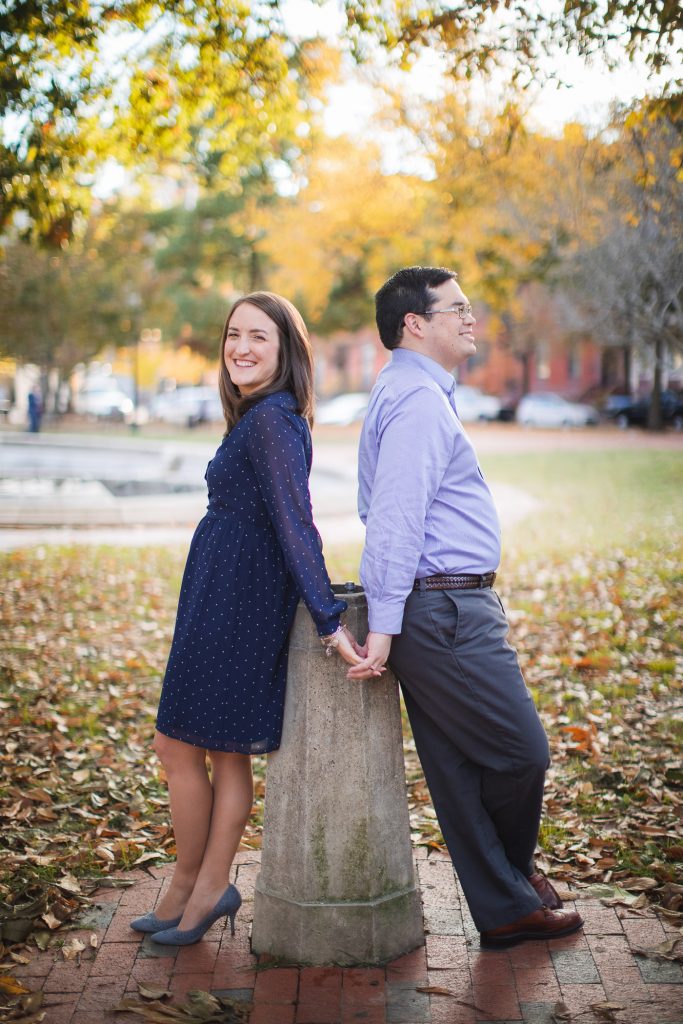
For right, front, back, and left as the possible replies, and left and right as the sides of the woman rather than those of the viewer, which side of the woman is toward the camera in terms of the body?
left

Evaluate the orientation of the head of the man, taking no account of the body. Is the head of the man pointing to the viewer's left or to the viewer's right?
to the viewer's right

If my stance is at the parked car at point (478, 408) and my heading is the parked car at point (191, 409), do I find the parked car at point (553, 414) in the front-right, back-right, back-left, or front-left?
back-left

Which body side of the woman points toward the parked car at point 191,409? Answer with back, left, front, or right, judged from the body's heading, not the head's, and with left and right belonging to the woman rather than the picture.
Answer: right

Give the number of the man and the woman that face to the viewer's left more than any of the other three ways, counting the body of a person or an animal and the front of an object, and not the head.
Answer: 1

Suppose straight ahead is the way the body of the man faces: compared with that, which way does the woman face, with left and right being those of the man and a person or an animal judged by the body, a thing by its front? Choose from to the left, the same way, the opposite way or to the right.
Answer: the opposite way

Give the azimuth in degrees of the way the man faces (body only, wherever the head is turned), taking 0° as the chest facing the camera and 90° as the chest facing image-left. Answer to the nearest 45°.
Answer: approximately 270°

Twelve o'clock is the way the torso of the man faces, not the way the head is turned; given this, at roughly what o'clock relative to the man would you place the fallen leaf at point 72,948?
The fallen leaf is roughly at 6 o'clock from the man.
